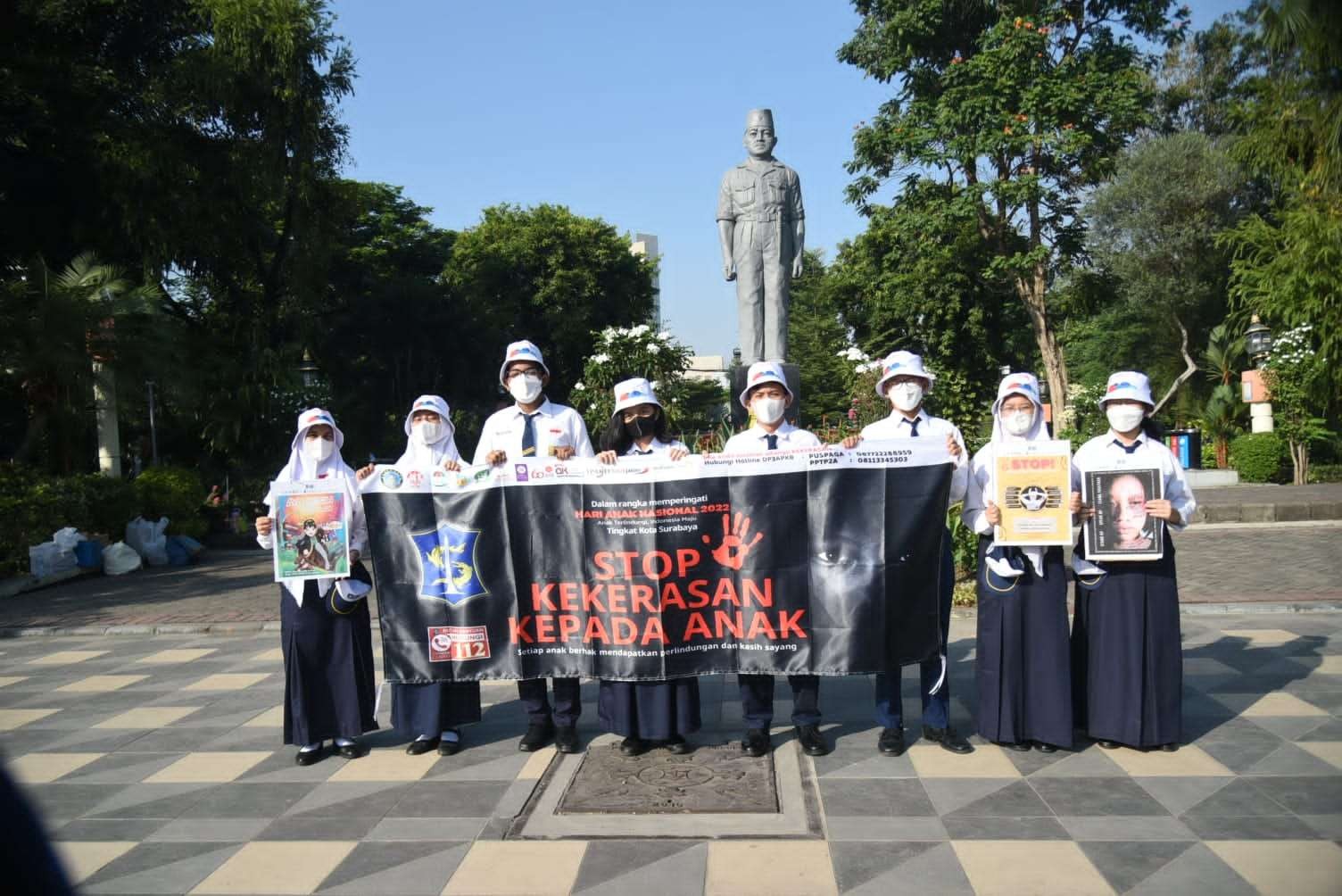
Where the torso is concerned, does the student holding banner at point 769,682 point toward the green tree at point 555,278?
no

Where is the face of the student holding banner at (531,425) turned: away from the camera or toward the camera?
toward the camera

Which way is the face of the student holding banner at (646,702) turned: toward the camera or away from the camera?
toward the camera

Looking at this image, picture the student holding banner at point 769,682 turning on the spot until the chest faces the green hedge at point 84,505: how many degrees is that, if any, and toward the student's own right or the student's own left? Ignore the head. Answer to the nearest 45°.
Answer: approximately 135° to the student's own right

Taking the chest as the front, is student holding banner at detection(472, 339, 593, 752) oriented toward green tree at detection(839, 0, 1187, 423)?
no

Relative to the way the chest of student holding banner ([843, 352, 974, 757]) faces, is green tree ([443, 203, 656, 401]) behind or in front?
behind

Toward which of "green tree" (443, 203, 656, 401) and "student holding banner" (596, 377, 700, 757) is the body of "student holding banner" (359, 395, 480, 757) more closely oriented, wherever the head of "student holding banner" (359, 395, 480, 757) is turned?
the student holding banner

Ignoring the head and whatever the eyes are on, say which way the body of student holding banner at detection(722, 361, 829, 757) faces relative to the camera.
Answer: toward the camera

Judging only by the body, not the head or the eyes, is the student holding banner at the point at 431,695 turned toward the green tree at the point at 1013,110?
no

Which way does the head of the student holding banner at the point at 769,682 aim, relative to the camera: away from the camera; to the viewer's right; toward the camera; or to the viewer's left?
toward the camera

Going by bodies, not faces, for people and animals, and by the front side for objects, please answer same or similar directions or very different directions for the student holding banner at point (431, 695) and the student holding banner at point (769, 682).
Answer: same or similar directions

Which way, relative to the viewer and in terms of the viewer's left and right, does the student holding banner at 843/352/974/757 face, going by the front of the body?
facing the viewer

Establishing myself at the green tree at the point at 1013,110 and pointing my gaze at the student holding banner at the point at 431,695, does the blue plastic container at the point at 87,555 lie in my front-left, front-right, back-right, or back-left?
front-right

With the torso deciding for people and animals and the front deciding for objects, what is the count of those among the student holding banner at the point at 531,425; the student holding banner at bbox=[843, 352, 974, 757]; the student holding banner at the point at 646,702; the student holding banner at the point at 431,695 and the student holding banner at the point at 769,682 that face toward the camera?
5

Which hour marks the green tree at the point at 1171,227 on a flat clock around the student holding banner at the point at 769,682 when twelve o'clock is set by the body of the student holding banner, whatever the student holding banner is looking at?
The green tree is roughly at 7 o'clock from the student holding banner.

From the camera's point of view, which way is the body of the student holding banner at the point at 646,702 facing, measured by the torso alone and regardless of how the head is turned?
toward the camera

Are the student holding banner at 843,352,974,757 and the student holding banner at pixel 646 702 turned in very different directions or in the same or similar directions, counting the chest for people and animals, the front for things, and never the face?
same or similar directions
